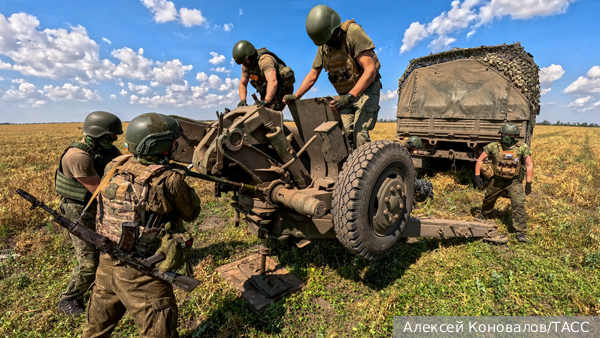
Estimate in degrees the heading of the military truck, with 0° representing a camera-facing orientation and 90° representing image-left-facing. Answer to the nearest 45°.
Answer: approximately 180°

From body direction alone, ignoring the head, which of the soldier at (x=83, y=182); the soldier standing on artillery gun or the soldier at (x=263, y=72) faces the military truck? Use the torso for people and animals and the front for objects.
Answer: the soldier at (x=83, y=182)

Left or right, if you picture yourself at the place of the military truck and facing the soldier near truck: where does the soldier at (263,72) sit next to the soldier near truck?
right

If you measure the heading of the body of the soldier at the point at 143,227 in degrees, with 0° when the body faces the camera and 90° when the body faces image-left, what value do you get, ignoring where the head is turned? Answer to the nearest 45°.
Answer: approximately 225°

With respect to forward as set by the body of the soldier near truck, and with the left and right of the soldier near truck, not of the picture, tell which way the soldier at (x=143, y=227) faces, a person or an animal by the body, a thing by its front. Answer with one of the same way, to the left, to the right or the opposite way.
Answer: the opposite way

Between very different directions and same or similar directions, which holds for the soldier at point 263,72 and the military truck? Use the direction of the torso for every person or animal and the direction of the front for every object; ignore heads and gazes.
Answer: very different directions

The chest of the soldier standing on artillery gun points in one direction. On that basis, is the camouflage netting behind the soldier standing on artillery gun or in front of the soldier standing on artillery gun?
behind

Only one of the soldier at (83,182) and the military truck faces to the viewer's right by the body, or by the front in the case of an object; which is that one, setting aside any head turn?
the soldier

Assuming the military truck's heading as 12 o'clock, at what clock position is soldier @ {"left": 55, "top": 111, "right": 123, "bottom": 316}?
The soldier is roughly at 7 o'clock from the military truck.

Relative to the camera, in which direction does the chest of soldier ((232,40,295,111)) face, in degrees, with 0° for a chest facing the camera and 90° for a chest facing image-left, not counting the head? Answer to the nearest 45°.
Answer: approximately 45°

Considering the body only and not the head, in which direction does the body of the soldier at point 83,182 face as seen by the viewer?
to the viewer's right
